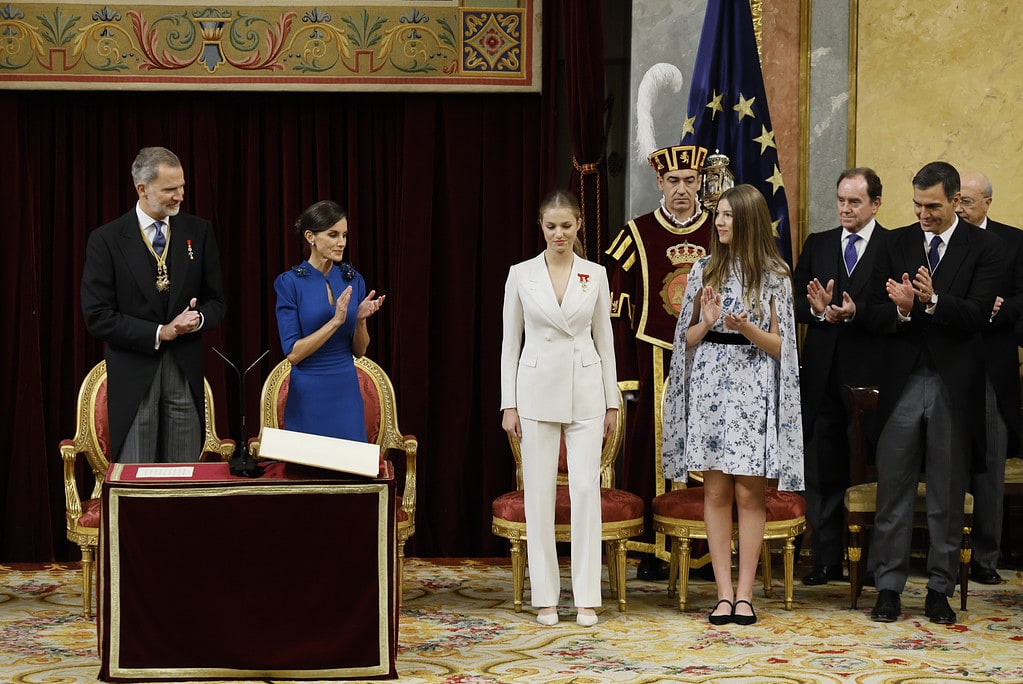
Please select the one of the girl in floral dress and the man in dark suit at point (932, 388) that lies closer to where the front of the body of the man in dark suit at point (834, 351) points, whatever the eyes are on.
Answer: the girl in floral dress

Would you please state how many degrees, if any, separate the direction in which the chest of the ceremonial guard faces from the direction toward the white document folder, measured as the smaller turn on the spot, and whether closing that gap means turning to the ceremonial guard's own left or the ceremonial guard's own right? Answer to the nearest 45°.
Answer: approximately 45° to the ceremonial guard's own right

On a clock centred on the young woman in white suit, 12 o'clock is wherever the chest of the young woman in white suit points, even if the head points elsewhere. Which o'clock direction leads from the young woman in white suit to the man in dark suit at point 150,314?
The man in dark suit is roughly at 3 o'clock from the young woman in white suit.

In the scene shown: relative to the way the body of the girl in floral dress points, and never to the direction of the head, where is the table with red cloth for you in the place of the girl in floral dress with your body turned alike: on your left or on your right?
on your right

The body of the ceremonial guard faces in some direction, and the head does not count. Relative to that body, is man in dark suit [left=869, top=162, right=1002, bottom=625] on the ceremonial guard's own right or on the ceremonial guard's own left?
on the ceremonial guard's own left

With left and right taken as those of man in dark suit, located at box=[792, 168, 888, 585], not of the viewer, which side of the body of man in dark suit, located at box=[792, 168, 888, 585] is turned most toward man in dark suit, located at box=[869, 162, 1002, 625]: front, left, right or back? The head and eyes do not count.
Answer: left

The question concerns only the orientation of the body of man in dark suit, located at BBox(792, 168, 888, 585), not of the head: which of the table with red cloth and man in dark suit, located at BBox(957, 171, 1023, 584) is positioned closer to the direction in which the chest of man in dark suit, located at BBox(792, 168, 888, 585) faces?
the table with red cloth

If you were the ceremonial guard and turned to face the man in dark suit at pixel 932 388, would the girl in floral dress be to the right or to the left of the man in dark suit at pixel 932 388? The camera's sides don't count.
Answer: right

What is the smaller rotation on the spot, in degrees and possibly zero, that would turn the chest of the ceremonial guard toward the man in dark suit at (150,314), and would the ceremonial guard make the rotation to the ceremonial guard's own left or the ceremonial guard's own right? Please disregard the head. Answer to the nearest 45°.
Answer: approximately 45° to the ceremonial guard's own right

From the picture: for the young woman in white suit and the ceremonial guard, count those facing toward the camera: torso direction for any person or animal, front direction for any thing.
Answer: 2
